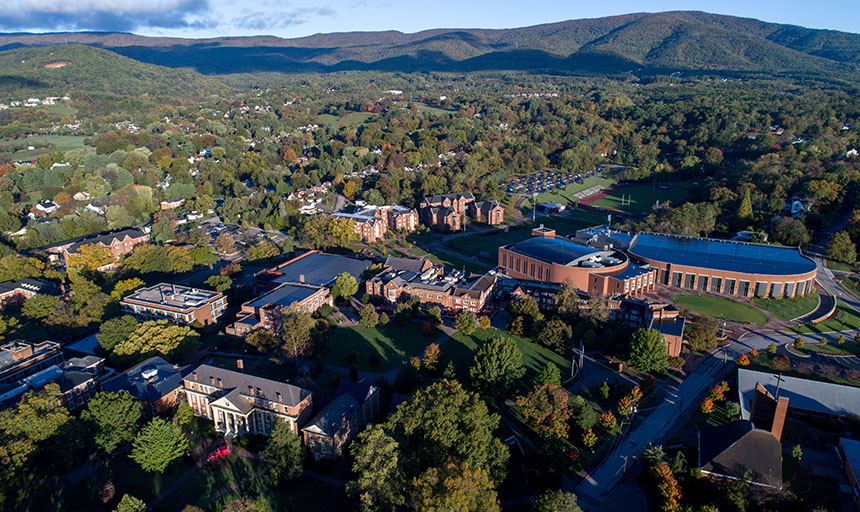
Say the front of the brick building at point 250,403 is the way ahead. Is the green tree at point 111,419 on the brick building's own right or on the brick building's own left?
on the brick building's own right

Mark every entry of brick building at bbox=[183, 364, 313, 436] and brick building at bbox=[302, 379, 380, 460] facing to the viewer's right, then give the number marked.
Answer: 0

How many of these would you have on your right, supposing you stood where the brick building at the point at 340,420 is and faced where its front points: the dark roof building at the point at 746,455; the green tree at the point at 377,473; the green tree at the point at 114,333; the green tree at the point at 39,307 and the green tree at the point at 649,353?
2

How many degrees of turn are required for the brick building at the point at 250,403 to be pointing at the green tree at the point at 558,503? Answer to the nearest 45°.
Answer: approximately 90° to its left

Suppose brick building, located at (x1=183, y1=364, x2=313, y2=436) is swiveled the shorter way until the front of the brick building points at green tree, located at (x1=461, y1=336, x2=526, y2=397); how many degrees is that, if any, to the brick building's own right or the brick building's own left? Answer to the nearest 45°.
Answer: approximately 135° to the brick building's own left

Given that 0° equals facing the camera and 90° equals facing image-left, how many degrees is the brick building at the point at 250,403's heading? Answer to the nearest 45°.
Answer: approximately 45°

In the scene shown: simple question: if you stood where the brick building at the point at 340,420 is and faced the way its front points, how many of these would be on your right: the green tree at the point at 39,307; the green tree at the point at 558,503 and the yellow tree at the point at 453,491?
1

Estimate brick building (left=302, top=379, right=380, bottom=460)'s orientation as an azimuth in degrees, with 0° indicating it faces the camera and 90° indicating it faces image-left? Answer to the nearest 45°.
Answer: approximately 45°

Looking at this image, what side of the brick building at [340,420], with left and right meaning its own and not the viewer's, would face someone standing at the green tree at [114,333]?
right

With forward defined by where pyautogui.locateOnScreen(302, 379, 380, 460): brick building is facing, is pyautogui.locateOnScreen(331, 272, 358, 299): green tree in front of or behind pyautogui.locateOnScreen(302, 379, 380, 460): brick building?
behind

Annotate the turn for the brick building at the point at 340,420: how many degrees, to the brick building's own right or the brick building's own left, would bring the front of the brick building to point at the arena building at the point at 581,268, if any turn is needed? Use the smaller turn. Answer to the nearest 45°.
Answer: approximately 180°

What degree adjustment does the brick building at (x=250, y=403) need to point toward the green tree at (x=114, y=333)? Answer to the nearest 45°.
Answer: approximately 90° to its right
